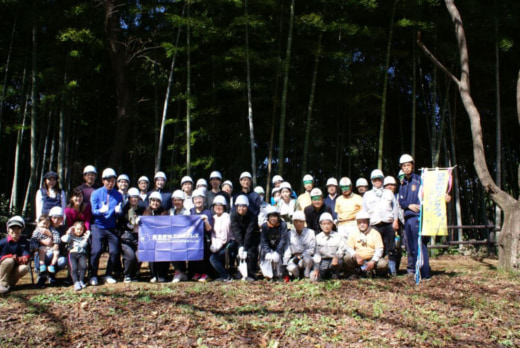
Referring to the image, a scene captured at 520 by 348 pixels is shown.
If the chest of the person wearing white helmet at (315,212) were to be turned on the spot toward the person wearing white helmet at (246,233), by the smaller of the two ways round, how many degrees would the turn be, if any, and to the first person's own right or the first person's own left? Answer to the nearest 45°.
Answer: approximately 45° to the first person's own right

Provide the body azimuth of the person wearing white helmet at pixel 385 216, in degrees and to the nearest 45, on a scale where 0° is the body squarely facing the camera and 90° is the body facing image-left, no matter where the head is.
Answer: approximately 0°

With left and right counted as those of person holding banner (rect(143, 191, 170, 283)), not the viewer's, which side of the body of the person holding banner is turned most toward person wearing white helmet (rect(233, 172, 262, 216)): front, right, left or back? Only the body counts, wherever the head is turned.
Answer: left

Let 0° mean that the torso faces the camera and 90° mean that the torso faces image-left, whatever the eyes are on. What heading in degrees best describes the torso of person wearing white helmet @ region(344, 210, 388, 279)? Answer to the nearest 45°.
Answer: approximately 0°
